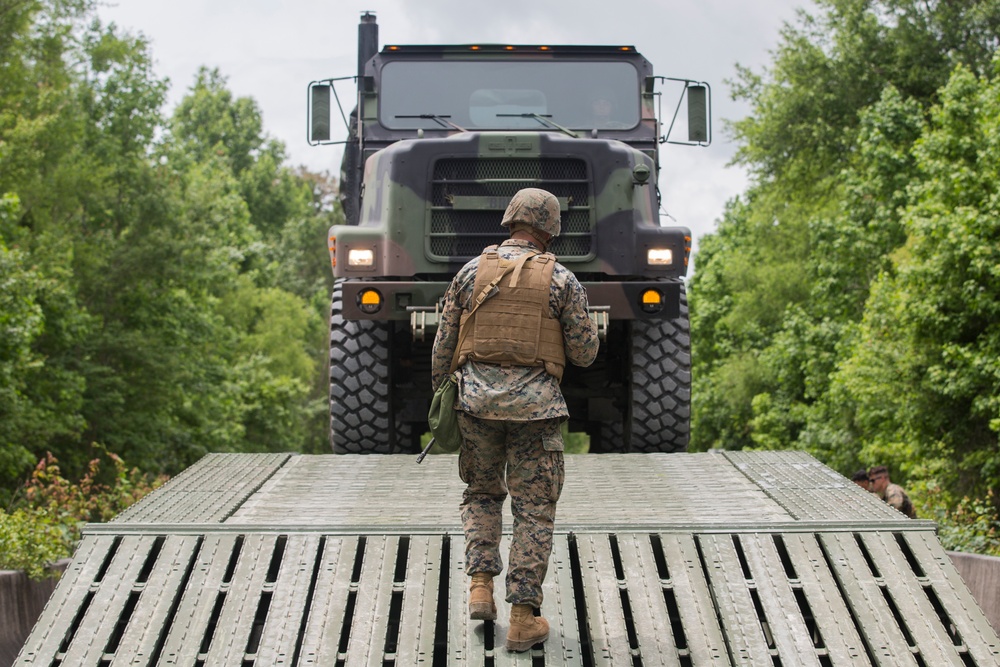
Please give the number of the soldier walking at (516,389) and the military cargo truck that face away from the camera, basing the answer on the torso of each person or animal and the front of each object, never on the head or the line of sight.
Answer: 1

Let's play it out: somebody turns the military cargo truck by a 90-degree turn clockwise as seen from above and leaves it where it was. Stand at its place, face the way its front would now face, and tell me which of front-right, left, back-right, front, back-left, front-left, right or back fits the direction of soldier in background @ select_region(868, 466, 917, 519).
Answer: back

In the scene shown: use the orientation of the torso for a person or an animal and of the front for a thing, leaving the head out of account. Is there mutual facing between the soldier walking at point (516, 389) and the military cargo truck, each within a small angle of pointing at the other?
yes

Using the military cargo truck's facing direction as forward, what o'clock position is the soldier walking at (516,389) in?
The soldier walking is roughly at 12 o'clock from the military cargo truck.

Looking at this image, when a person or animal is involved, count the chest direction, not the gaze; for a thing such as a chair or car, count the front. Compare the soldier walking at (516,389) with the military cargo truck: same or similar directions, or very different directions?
very different directions

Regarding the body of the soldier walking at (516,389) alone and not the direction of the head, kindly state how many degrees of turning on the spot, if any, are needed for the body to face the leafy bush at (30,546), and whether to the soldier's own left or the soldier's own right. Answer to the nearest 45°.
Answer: approximately 45° to the soldier's own left

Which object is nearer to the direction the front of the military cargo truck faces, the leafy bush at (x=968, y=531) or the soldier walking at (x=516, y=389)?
the soldier walking

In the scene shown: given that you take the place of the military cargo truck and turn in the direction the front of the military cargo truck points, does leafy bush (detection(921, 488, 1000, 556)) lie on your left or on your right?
on your left

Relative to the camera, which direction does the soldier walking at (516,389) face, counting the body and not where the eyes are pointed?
away from the camera

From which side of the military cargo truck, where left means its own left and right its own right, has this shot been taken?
front

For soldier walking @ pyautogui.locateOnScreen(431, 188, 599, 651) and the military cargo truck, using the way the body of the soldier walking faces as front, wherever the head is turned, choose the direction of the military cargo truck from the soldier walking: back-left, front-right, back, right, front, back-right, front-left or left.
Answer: front

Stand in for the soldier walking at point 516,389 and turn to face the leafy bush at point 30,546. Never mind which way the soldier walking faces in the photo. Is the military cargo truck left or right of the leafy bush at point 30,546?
right

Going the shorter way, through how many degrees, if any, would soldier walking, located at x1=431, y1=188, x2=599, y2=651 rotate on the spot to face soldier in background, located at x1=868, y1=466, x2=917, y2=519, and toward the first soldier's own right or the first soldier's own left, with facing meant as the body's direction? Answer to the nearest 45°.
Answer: approximately 45° to the first soldier's own right

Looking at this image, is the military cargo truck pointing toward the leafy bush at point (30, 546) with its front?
no
